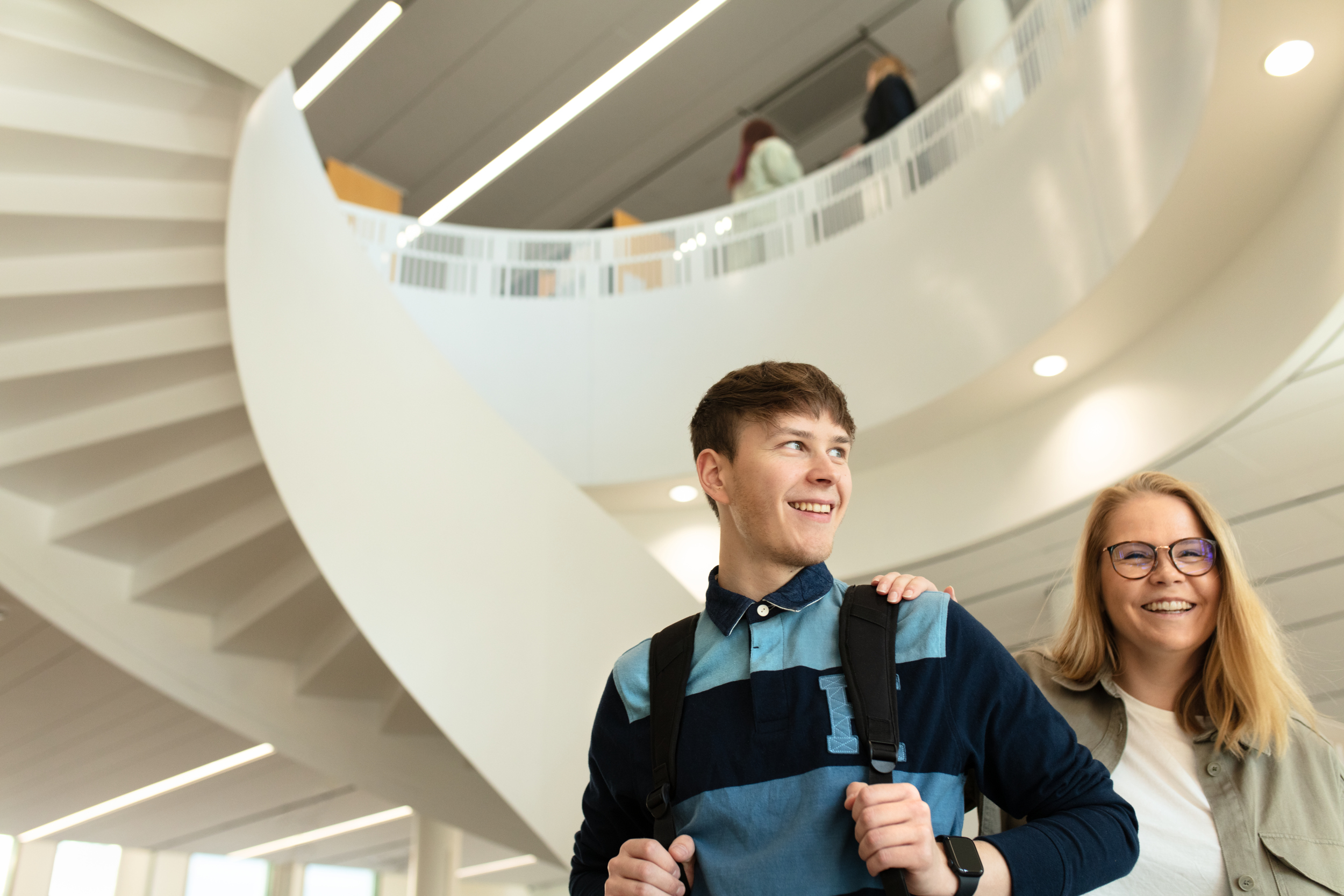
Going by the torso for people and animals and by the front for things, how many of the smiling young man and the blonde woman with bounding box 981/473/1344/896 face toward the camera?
2

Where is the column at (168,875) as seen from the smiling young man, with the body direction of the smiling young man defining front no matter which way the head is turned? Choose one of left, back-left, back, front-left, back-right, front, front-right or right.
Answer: back-right

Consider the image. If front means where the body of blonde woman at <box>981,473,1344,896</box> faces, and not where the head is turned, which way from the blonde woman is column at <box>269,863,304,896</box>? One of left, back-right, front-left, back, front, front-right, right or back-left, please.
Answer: back-right

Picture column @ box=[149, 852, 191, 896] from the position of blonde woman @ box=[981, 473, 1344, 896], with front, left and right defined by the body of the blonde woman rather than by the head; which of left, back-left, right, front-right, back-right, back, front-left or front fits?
back-right

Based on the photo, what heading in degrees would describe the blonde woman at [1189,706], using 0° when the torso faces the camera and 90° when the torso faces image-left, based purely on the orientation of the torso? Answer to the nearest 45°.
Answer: approximately 0°

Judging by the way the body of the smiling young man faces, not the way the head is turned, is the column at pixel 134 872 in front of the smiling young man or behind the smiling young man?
behind

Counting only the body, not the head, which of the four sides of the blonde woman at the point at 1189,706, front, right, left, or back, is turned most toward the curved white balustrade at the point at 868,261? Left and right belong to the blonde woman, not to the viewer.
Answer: back

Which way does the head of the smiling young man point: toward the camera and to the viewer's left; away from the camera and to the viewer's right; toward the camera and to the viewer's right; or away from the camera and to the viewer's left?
toward the camera and to the viewer's right
